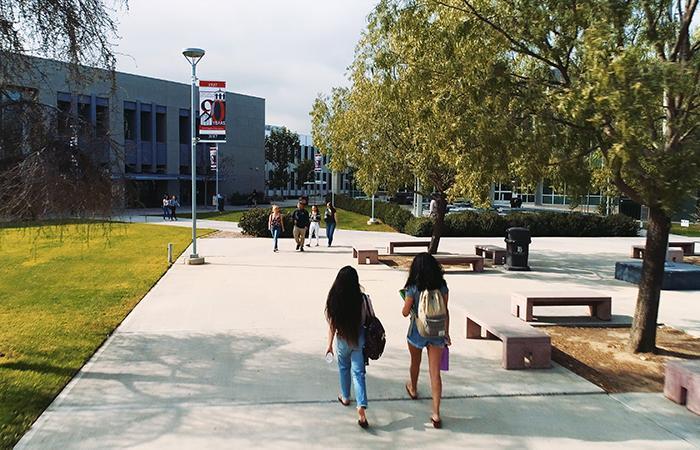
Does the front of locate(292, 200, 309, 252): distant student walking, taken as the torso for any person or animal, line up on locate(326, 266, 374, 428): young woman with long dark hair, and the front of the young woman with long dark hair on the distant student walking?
yes

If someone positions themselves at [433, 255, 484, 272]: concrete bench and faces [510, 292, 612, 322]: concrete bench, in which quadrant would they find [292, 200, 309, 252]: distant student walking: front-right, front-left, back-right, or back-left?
back-right

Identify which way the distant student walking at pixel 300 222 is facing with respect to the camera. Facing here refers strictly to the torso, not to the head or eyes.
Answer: toward the camera

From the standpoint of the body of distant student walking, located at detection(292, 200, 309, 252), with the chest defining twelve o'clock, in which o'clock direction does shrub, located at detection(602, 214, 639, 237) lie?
The shrub is roughly at 8 o'clock from the distant student walking.

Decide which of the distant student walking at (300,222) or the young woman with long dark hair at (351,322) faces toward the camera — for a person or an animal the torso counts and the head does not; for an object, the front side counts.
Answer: the distant student walking

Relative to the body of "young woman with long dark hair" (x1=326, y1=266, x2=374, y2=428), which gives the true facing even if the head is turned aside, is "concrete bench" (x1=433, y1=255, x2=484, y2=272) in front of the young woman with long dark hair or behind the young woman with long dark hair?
in front

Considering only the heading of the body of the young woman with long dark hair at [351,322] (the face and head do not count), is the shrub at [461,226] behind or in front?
in front

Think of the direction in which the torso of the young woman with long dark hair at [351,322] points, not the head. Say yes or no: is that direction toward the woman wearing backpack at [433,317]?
no

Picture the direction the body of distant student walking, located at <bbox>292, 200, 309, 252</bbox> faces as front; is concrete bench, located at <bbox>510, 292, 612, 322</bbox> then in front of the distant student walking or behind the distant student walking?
in front

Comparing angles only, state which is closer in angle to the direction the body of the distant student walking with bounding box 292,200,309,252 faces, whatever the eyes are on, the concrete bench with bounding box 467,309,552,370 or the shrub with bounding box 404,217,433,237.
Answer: the concrete bench

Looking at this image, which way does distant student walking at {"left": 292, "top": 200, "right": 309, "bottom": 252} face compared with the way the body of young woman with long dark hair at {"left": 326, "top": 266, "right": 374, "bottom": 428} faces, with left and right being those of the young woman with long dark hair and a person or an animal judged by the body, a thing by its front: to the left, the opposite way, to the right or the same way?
the opposite way

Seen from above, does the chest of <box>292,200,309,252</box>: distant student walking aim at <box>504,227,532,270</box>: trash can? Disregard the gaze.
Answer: no

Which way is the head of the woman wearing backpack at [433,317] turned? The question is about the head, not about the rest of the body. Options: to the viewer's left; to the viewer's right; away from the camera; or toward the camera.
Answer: away from the camera

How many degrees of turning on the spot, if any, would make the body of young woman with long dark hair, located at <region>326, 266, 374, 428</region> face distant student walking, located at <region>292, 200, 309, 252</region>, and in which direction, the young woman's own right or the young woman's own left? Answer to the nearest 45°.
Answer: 0° — they already face them

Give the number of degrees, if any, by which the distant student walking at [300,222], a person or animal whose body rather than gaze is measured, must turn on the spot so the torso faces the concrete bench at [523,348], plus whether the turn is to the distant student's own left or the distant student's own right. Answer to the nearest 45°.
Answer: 0° — they already face it

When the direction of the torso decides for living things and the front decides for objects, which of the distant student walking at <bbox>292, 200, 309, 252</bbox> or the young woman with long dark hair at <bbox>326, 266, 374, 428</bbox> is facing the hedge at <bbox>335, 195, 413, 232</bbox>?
the young woman with long dark hair

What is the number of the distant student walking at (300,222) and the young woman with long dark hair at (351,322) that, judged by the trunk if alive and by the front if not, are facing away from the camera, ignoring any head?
1

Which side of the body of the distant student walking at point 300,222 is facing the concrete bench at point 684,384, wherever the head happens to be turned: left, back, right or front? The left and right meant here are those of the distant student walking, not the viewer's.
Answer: front

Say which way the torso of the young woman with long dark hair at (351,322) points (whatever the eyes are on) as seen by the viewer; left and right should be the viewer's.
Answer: facing away from the viewer
